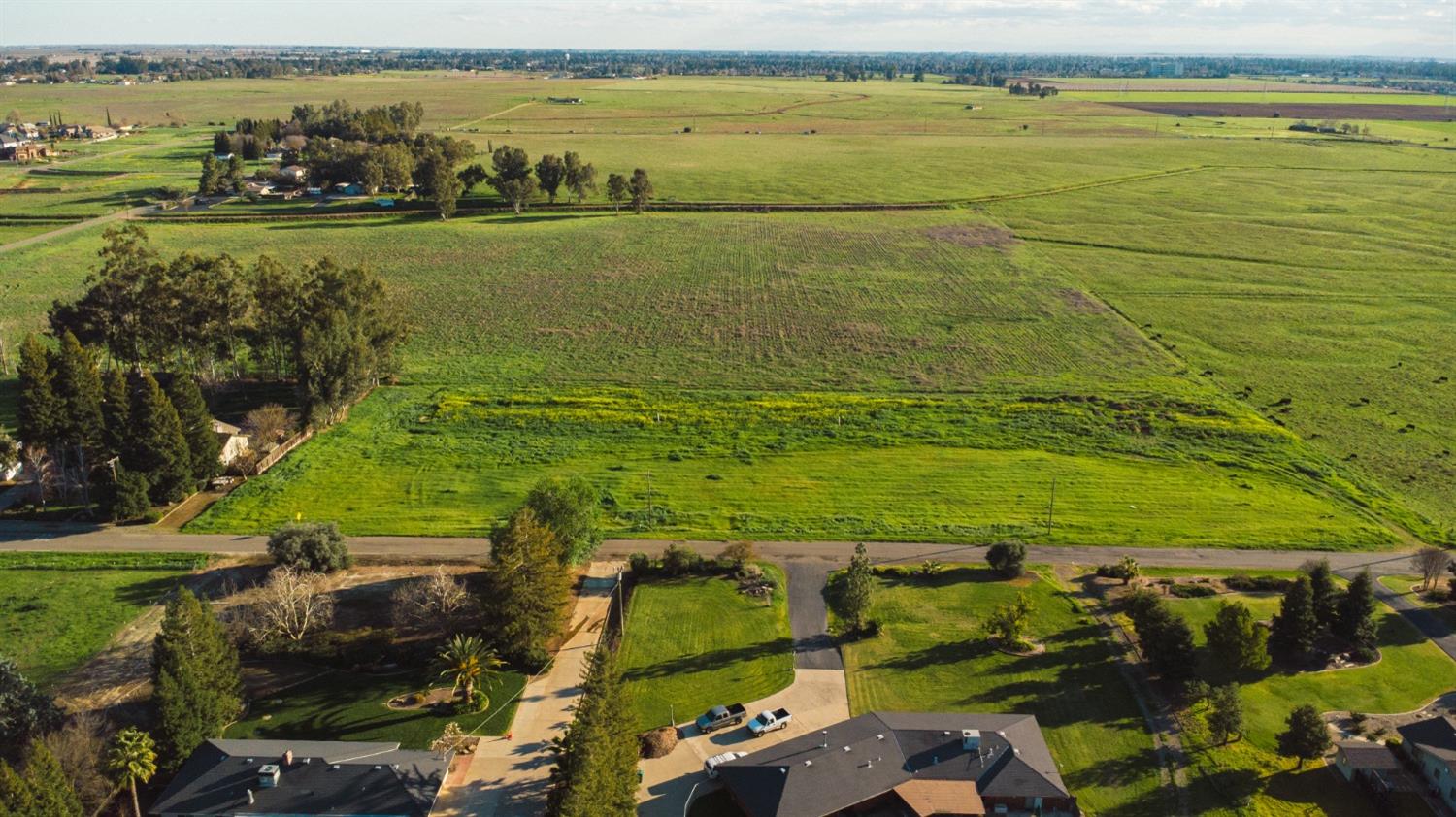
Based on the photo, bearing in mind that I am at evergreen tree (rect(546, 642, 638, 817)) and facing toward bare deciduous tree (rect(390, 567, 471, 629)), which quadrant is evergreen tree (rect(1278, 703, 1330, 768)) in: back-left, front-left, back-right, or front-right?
back-right

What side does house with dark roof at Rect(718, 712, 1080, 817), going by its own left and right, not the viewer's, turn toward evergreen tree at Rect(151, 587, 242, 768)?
left

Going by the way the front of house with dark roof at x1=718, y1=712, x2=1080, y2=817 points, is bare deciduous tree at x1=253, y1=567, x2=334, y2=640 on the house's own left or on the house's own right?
on the house's own left

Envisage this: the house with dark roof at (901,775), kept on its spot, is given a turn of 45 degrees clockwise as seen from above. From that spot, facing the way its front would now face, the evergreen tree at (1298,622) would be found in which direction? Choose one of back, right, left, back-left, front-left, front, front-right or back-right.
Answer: front

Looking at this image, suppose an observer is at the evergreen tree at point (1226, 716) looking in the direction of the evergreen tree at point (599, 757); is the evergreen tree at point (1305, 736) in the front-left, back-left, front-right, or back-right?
back-left

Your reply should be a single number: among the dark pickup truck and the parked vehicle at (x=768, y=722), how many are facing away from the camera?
0

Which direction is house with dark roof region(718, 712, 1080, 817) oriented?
away from the camera

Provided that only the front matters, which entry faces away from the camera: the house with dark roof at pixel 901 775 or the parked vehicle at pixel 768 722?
the house with dark roof

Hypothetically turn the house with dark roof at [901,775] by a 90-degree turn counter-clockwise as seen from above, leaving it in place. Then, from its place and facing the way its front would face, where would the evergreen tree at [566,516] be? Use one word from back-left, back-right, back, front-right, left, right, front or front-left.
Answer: front-right
